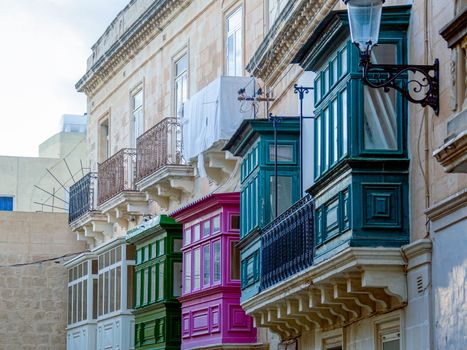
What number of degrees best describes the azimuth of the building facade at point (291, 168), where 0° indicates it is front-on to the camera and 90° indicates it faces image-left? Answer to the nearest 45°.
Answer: approximately 45°
